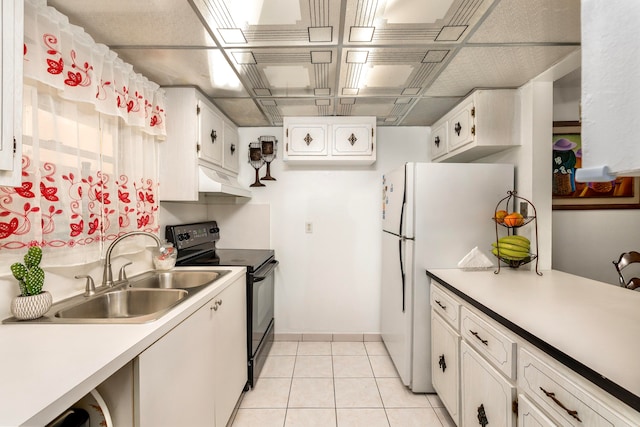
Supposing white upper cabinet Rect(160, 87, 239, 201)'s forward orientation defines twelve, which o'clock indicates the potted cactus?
The potted cactus is roughly at 4 o'clock from the white upper cabinet.

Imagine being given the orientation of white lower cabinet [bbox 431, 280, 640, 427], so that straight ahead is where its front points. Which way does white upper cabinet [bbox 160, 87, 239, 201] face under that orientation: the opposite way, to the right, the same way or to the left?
the opposite way

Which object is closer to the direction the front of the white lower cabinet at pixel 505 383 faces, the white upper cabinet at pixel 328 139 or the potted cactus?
the potted cactus

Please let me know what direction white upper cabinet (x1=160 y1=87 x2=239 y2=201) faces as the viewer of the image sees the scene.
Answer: facing to the right of the viewer

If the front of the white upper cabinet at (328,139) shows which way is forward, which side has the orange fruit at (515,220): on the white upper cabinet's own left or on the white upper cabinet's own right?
on the white upper cabinet's own left

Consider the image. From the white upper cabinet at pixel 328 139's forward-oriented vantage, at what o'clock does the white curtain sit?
The white curtain is roughly at 1 o'clock from the white upper cabinet.

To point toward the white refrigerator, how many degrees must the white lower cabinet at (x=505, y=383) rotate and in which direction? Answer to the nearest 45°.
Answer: approximately 90° to its right
